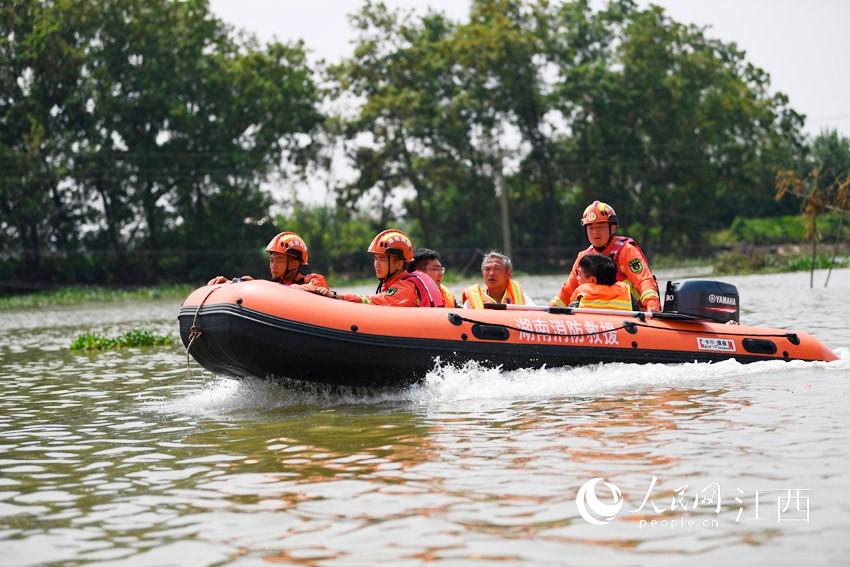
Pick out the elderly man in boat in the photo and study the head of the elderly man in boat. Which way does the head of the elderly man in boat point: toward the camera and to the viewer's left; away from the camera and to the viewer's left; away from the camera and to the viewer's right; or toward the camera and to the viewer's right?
toward the camera and to the viewer's left

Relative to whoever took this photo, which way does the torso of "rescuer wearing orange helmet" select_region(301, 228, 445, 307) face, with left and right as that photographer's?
facing to the left of the viewer

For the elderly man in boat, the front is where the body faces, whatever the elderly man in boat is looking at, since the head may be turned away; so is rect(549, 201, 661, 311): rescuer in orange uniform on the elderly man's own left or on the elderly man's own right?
on the elderly man's own left

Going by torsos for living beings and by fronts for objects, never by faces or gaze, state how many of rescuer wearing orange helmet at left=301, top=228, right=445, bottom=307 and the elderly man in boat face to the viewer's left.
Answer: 1

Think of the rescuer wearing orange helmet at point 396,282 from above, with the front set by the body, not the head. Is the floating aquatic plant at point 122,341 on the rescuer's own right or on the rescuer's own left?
on the rescuer's own right

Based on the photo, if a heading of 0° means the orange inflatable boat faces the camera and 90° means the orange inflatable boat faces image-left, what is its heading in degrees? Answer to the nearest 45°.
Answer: approximately 90°

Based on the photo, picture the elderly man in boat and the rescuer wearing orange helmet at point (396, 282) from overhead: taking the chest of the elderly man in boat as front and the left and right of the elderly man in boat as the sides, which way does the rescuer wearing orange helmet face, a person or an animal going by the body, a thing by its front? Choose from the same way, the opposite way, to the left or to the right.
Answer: to the right

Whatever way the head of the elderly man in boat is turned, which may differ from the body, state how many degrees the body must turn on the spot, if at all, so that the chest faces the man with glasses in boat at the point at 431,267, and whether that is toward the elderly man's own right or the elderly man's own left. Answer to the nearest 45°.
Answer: approximately 45° to the elderly man's own right

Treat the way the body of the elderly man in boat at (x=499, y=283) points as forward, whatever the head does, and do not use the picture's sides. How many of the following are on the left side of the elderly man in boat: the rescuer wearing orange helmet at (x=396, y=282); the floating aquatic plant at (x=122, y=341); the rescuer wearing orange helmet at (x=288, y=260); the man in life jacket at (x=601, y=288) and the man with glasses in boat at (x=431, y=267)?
1

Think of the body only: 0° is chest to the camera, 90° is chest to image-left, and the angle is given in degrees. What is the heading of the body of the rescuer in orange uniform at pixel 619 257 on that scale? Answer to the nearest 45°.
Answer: approximately 45°

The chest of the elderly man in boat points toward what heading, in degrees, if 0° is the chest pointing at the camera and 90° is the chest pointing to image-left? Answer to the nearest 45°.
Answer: approximately 0°

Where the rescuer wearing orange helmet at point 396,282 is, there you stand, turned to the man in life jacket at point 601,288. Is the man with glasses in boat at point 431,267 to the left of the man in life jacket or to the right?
left

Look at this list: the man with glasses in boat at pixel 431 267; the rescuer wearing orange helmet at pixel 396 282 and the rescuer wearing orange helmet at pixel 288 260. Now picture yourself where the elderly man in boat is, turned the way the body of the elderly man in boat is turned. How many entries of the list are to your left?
0

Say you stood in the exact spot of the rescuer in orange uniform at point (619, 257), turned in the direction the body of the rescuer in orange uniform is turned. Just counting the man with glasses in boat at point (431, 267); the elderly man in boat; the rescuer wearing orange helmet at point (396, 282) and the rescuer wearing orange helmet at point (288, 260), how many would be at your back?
0
